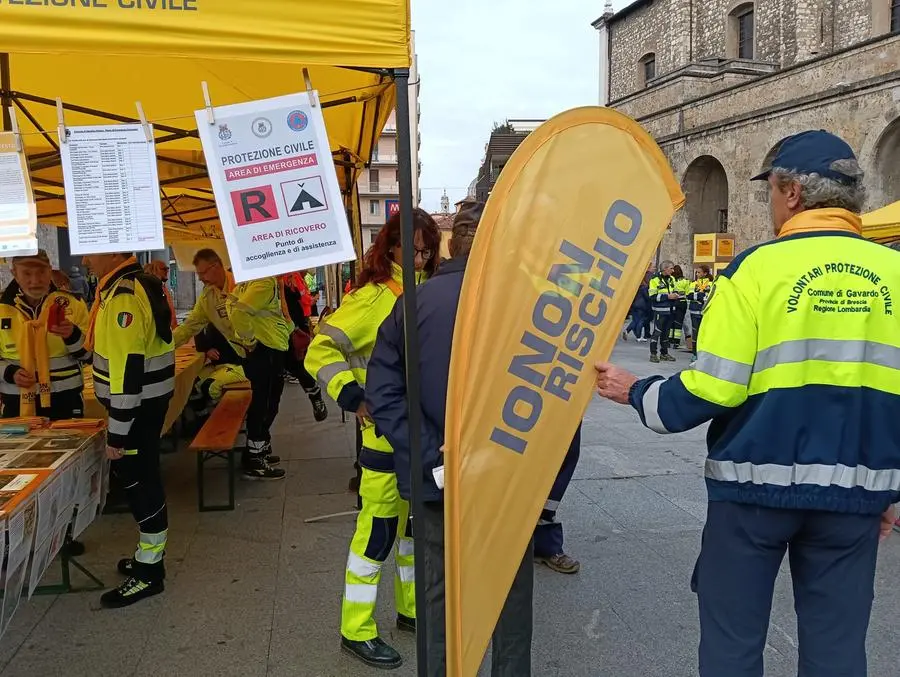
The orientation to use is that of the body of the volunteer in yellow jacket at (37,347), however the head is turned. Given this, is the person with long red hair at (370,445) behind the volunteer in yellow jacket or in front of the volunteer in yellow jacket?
in front

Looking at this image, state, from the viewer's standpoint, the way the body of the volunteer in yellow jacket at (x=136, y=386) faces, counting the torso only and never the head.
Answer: to the viewer's left

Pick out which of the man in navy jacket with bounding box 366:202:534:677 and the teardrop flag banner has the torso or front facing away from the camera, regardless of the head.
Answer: the man in navy jacket

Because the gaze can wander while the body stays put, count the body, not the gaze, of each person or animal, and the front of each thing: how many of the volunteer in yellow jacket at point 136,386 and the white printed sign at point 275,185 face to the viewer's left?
1

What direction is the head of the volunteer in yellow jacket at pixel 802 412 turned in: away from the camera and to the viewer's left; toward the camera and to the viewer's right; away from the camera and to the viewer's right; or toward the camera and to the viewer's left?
away from the camera and to the viewer's left

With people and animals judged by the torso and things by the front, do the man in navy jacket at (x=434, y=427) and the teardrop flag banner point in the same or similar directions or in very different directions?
very different directions

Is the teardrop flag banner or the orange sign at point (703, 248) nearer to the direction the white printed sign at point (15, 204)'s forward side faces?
the teardrop flag banner

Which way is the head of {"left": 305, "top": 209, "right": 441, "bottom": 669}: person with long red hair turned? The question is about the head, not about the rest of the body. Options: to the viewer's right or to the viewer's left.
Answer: to the viewer's right

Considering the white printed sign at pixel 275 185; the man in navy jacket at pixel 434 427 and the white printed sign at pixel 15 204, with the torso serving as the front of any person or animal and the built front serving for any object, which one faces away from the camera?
the man in navy jacket

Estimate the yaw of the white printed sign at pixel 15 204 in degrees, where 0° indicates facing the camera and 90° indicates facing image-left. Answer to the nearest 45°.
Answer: approximately 0°
